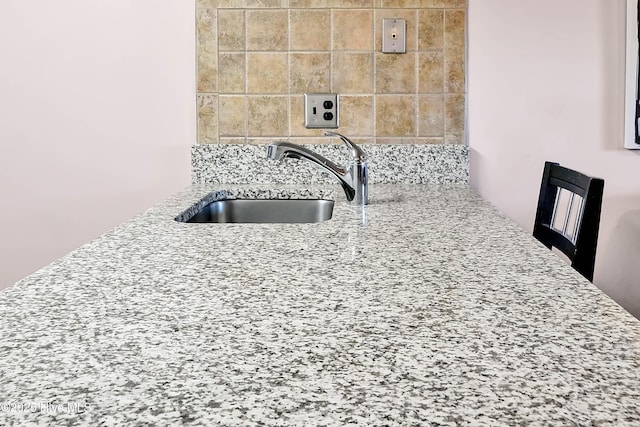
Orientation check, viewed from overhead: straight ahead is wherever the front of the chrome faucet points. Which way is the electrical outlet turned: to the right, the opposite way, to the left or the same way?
to the left

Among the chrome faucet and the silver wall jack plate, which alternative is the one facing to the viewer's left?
the chrome faucet

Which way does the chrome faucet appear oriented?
to the viewer's left

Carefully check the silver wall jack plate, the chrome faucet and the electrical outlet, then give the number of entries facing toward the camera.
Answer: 2

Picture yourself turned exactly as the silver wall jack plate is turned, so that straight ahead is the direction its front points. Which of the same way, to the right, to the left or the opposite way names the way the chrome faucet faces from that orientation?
to the right

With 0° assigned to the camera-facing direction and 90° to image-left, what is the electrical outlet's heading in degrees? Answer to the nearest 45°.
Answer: approximately 0°

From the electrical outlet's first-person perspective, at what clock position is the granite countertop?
The granite countertop is roughly at 12 o'clock from the electrical outlet.
